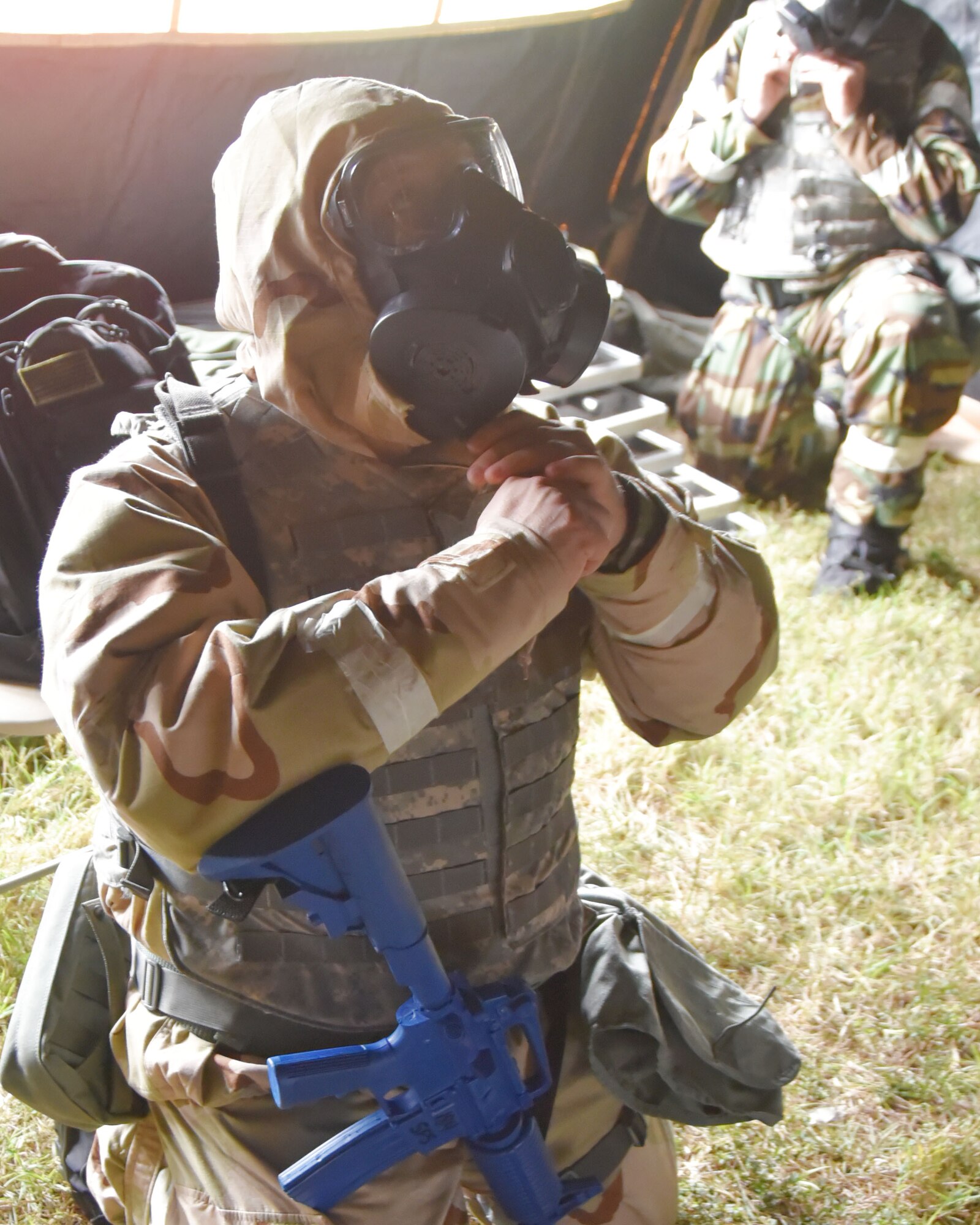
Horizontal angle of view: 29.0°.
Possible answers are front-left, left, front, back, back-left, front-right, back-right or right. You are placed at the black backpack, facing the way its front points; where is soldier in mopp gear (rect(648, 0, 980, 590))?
back-left

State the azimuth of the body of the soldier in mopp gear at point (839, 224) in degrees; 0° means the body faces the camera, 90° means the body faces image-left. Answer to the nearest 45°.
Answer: approximately 0°

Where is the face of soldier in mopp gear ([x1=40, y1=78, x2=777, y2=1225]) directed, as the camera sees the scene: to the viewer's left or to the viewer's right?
to the viewer's right

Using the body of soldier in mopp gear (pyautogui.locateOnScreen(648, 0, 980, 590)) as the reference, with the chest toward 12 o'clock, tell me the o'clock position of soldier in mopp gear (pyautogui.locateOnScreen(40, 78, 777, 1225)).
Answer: soldier in mopp gear (pyautogui.locateOnScreen(40, 78, 777, 1225)) is roughly at 12 o'clock from soldier in mopp gear (pyautogui.locateOnScreen(648, 0, 980, 590)).

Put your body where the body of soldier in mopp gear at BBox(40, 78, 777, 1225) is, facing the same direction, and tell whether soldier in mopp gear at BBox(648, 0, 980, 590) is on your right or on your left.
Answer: on your left

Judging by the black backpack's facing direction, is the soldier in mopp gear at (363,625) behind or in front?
in front

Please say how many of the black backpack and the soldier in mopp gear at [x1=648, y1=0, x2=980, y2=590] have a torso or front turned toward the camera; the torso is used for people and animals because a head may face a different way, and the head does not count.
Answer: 2

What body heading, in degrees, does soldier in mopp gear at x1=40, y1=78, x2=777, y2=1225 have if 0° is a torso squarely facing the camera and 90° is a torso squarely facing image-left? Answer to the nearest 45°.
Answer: approximately 315°
